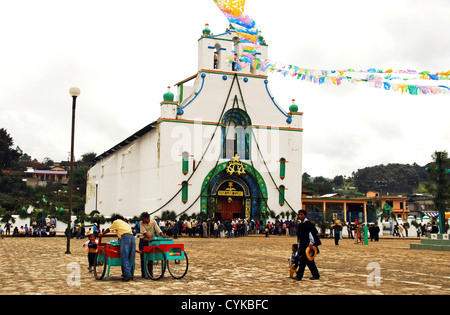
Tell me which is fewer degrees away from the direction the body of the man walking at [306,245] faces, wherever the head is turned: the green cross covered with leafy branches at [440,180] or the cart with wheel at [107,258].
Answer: the cart with wheel

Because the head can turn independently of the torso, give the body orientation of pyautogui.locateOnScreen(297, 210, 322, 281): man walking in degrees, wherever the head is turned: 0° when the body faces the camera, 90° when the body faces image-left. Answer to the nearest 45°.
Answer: approximately 45°

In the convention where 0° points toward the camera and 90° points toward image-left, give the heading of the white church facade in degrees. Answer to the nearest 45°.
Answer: approximately 315°

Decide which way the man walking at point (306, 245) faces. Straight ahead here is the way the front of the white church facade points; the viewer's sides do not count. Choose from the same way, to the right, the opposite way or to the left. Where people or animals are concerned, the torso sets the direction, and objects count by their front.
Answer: to the right

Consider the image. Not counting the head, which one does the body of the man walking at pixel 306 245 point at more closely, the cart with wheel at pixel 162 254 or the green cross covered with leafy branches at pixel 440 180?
the cart with wheel

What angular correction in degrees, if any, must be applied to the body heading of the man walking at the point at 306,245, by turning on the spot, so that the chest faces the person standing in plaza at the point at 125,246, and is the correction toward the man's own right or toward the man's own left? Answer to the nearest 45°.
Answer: approximately 45° to the man's own right

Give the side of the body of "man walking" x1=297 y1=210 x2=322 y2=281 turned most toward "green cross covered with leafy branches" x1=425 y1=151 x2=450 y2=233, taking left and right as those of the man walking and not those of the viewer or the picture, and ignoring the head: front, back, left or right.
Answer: back
